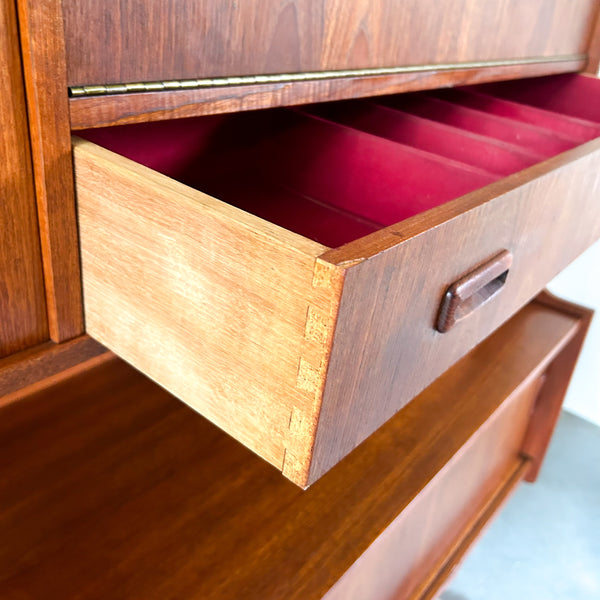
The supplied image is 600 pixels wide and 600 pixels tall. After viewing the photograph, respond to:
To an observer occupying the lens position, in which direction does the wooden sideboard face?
facing the viewer and to the right of the viewer
